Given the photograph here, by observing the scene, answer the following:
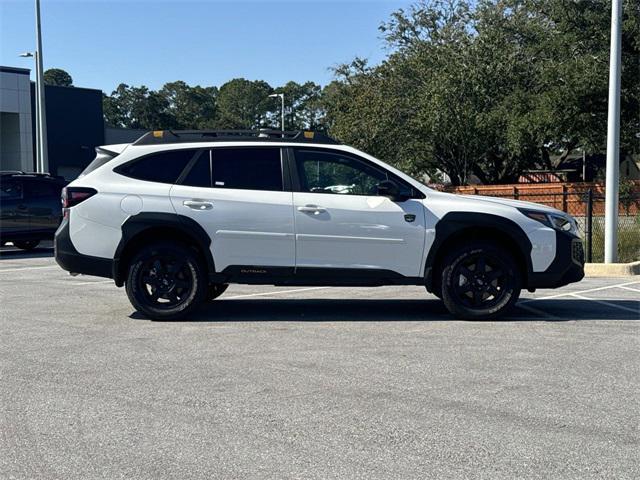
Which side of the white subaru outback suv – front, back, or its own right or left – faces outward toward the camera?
right

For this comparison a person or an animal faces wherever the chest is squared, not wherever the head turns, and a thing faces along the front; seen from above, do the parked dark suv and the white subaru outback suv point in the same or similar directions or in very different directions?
very different directions

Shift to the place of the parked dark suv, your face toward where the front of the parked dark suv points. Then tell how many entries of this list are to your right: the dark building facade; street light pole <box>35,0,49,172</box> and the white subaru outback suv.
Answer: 2

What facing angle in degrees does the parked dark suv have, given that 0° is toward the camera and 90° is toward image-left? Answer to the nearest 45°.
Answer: approximately 90°

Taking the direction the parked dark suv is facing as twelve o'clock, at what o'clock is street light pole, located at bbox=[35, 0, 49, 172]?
The street light pole is roughly at 3 o'clock from the parked dark suv.

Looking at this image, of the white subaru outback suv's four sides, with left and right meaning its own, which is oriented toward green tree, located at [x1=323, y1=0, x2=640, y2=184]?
left

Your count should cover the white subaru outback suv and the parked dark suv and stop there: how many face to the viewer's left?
1

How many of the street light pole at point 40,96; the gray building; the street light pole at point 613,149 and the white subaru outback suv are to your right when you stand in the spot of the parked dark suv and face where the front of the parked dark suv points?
2

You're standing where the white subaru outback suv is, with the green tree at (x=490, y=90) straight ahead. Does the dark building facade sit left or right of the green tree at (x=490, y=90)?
left

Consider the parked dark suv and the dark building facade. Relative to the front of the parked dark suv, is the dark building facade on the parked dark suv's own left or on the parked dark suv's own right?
on the parked dark suv's own right

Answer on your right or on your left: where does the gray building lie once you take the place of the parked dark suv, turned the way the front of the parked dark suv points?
on your right

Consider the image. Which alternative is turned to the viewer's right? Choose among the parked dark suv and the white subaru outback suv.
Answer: the white subaru outback suv

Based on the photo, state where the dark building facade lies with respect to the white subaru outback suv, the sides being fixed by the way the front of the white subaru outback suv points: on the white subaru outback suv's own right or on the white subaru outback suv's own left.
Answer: on the white subaru outback suv's own left

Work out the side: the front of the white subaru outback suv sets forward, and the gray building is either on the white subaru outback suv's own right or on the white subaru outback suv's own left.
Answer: on the white subaru outback suv's own left

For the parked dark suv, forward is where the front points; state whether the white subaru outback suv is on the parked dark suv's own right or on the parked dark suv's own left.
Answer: on the parked dark suv's own left

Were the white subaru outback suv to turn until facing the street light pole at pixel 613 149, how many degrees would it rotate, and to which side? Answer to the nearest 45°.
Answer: approximately 45° to its left
